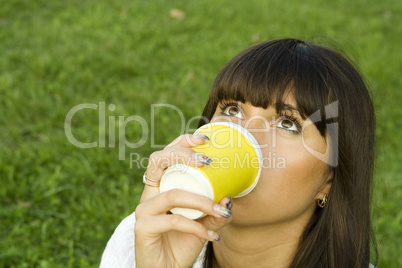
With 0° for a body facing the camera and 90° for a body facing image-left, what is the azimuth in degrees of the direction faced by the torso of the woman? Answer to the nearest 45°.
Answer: approximately 45°
